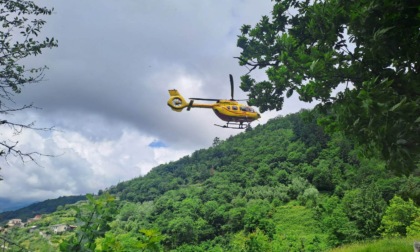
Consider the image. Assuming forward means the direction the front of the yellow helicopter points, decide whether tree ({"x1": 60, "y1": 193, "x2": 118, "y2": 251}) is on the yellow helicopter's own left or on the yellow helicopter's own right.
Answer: on the yellow helicopter's own right

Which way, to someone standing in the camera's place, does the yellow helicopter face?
facing to the right of the viewer

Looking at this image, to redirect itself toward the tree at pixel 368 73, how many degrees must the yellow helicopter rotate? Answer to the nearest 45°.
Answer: approximately 90° to its right
